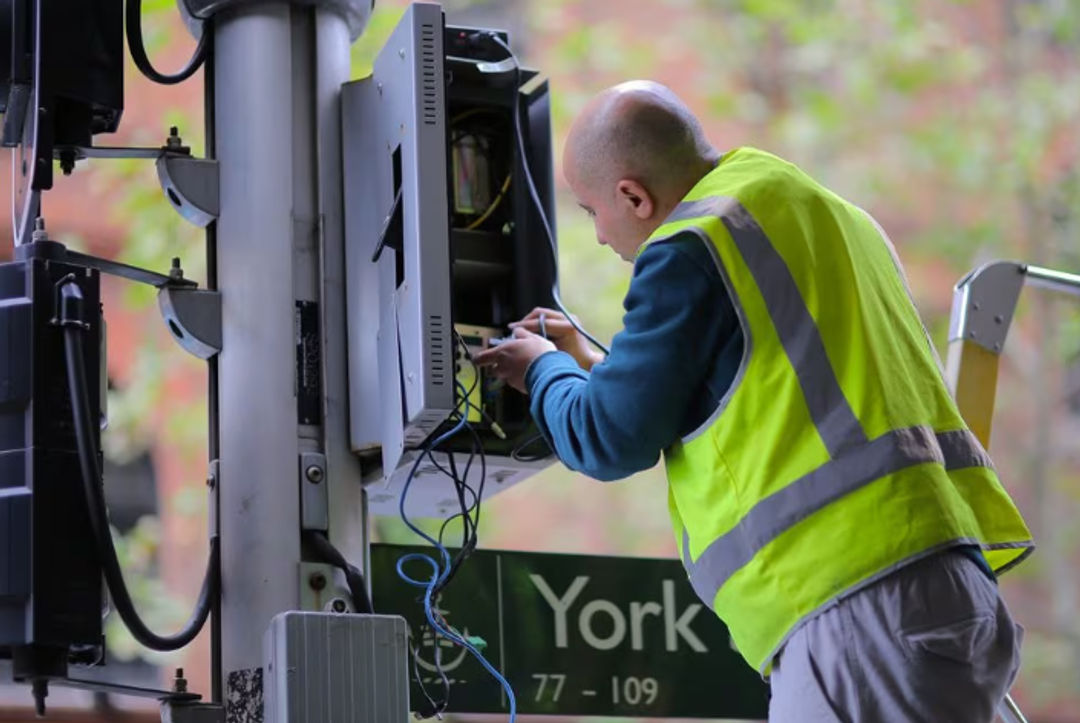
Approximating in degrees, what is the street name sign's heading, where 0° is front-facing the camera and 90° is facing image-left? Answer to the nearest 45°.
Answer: approximately 0°

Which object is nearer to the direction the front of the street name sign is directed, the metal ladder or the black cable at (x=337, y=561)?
the black cable

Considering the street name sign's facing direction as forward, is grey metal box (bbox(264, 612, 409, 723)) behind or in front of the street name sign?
in front

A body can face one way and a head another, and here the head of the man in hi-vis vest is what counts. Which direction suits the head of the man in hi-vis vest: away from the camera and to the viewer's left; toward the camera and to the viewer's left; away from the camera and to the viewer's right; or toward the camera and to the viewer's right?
away from the camera and to the viewer's left

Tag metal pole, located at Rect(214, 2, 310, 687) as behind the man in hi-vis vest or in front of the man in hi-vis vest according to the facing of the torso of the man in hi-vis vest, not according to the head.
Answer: in front

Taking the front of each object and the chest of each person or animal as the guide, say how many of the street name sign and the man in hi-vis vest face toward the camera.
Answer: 1

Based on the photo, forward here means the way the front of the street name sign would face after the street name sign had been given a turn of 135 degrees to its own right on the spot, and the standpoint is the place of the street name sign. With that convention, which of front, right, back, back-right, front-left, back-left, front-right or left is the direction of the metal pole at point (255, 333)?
left

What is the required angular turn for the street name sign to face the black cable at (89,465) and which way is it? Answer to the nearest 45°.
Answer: approximately 45° to its right

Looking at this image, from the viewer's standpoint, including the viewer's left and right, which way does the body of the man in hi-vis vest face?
facing away from the viewer and to the left of the viewer
